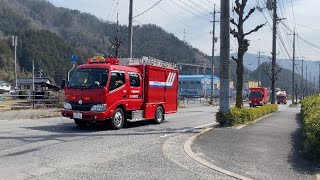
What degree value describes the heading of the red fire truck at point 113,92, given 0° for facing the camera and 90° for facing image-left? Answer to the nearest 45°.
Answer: approximately 45°

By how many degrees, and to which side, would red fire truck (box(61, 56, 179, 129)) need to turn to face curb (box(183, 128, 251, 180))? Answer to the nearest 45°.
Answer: approximately 45° to its left

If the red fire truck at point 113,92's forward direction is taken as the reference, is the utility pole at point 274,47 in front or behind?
behind

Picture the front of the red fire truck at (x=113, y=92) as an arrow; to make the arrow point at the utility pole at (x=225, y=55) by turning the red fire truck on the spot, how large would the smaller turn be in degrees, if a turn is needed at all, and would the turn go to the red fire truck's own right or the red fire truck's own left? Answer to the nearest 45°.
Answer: approximately 135° to the red fire truck's own left

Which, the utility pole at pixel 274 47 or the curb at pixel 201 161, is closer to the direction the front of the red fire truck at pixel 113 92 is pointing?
the curb

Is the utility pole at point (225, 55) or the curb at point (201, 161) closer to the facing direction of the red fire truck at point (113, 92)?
the curb
